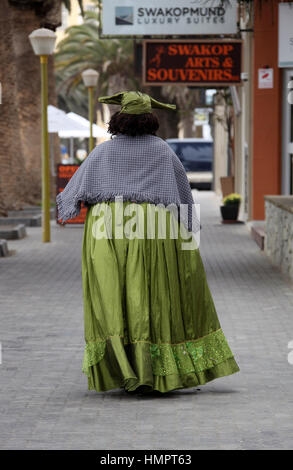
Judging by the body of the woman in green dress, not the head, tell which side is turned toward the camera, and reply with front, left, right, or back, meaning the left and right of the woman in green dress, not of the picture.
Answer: back

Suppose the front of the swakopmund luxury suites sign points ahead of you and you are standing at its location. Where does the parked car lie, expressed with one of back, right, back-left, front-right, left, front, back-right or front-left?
back

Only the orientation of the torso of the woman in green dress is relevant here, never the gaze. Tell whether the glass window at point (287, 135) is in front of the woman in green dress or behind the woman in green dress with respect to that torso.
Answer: in front

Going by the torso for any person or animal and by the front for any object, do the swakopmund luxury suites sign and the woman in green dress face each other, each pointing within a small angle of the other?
yes

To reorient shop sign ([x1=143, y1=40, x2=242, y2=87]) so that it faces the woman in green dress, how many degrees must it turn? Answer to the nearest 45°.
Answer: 0° — it already faces them

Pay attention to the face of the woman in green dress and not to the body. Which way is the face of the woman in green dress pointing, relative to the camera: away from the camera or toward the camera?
away from the camera

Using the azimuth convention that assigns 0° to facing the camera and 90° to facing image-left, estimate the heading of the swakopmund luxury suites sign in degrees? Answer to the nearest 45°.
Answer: approximately 0°

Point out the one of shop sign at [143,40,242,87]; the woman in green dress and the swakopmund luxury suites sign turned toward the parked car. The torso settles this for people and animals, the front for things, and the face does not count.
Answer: the woman in green dress

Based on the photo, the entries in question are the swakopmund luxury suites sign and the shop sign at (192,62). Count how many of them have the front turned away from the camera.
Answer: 0

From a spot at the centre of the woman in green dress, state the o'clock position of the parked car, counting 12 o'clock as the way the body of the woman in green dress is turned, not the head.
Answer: The parked car is roughly at 12 o'clock from the woman in green dress.

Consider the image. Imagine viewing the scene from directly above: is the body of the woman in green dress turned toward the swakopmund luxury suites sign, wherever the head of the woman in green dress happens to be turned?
yes

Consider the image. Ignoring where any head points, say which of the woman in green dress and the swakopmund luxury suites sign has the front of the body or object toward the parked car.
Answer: the woman in green dress
